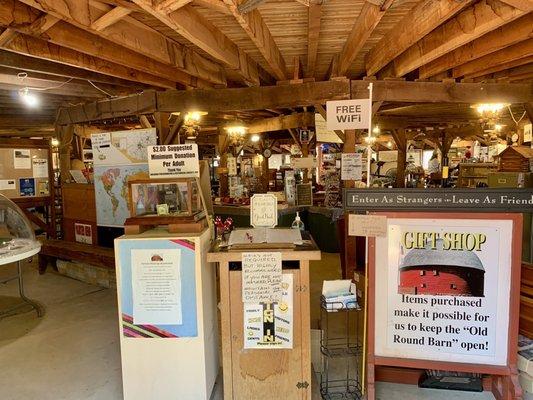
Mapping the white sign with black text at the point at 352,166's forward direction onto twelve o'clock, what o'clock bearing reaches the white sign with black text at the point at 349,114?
the white sign with black text at the point at 349,114 is roughly at 12 o'clock from the white sign with black text at the point at 352,166.

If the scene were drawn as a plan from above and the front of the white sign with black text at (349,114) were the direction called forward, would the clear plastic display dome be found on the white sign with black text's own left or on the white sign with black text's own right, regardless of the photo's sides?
on the white sign with black text's own right

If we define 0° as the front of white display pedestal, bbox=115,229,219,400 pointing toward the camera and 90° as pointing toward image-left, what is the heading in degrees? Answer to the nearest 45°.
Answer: approximately 0°

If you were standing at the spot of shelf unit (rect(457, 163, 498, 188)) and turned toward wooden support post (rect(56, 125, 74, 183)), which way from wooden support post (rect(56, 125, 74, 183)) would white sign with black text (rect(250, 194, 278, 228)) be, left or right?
left

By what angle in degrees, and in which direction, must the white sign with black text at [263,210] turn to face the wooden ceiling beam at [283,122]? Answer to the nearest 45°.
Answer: approximately 180°

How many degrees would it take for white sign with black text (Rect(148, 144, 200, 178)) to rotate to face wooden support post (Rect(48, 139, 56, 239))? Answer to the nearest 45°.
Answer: approximately 135° to its right

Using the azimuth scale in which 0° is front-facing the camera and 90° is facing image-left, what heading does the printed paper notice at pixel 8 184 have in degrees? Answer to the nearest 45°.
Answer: approximately 0°

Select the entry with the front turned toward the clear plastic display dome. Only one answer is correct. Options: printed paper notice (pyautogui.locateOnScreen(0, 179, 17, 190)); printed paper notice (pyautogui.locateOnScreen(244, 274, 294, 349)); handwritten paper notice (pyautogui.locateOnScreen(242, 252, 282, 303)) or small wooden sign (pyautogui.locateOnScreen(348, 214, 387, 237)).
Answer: printed paper notice (pyautogui.locateOnScreen(0, 179, 17, 190))

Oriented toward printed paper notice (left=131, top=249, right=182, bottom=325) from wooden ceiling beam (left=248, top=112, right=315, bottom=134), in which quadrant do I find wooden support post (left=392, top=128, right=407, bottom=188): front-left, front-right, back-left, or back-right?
back-left

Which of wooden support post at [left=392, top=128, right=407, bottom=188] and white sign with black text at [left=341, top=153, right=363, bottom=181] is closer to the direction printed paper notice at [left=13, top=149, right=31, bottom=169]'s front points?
the white sign with black text
